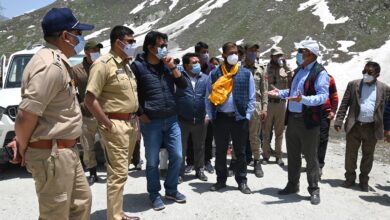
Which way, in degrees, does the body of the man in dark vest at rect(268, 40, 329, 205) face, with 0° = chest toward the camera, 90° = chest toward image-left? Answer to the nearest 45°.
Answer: approximately 45°

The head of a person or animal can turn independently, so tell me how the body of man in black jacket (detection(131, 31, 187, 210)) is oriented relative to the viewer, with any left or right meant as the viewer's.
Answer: facing the viewer and to the right of the viewer

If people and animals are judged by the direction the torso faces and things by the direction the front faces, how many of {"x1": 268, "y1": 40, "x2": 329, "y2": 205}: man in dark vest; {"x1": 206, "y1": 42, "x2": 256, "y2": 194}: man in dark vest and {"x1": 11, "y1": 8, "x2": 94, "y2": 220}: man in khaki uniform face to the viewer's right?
1

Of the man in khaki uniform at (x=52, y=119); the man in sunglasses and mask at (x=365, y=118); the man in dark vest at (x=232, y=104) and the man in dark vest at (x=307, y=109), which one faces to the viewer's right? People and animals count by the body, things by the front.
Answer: the man in khaki uniform

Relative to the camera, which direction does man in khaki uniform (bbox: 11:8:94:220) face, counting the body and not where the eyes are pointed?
to the viewer's right

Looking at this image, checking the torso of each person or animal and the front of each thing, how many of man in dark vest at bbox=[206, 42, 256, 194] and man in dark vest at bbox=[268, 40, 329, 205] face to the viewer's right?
0

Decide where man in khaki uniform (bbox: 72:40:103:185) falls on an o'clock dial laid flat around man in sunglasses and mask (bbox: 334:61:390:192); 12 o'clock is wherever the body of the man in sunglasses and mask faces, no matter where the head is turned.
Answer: The man in khaki uniform is roughly at 2 o'clock from the man in sunglasses and mask.

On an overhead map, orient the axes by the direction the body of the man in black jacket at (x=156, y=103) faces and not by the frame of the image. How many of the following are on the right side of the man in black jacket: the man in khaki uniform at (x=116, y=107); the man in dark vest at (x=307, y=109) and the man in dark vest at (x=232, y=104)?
1

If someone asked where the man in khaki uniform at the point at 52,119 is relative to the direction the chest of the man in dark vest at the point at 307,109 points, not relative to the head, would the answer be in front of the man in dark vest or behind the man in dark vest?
in front

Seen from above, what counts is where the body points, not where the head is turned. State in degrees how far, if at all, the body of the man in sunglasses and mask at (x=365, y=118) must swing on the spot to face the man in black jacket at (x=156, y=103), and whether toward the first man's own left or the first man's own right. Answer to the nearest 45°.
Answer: approximately 45° to the first man's own right

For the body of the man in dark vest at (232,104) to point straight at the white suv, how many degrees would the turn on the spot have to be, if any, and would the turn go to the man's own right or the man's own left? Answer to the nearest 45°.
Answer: approximately 90° to the man's own right

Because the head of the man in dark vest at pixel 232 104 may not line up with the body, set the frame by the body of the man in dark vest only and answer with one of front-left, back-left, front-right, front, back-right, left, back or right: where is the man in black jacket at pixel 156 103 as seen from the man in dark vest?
front-right

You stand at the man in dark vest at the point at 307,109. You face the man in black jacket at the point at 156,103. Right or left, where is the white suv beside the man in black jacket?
right

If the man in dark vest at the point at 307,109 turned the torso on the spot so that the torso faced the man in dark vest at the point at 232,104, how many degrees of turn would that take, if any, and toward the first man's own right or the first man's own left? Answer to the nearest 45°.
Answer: approximately 45° to the first man's own right

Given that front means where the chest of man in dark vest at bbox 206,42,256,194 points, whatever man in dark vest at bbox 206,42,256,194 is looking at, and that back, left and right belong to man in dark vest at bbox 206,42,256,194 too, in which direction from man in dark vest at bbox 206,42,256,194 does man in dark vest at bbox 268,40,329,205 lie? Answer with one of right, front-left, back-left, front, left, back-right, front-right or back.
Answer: left
